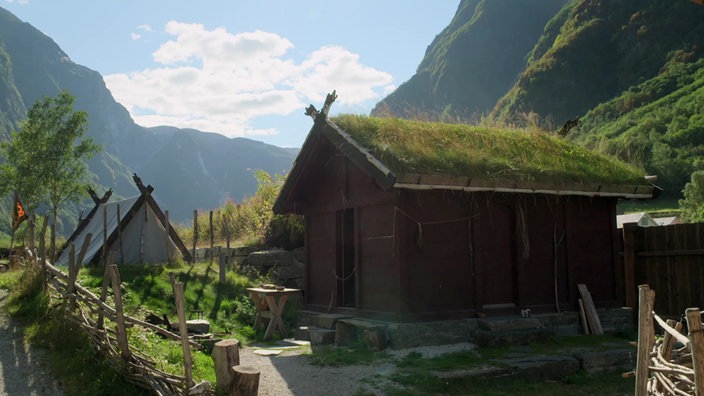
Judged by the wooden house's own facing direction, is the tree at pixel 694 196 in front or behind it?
behind

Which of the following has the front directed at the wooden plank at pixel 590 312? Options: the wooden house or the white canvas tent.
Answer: the white canvas tent

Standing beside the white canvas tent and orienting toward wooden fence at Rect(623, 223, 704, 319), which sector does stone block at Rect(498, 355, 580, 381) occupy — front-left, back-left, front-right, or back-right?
front-right

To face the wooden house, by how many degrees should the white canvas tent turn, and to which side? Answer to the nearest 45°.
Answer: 0° — it already faces it

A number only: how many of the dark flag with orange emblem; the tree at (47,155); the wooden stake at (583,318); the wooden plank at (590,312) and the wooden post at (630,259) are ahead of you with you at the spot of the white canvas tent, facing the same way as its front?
3

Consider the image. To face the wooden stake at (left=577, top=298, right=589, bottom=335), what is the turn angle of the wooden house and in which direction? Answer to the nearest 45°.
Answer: approximately 135° to its left

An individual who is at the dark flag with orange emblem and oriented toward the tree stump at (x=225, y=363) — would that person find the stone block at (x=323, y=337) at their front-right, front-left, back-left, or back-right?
front-left

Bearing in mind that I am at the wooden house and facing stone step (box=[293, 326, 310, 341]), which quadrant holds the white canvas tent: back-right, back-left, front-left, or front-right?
front-right

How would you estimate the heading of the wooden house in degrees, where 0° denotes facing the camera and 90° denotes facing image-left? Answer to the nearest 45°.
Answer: approximately 45°

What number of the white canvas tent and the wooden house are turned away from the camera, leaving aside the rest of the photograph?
0

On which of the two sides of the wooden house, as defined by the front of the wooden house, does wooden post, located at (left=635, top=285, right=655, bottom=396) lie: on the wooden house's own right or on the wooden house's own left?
on the wooden house's own left

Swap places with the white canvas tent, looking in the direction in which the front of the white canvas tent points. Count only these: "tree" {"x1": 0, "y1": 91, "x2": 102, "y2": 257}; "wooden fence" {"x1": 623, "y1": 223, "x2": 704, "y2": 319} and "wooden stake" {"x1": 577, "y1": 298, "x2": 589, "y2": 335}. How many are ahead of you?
2

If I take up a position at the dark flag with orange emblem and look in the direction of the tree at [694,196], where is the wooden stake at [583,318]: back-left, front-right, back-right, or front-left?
front-right

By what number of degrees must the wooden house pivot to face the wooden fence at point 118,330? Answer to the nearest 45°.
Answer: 0° — it already faces it
